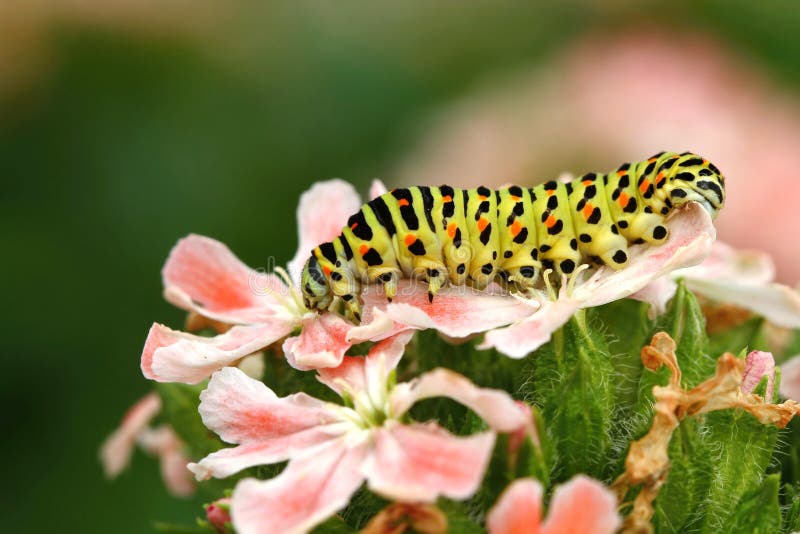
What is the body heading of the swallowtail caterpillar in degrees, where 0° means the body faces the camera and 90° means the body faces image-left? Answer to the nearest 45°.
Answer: approximately 90°

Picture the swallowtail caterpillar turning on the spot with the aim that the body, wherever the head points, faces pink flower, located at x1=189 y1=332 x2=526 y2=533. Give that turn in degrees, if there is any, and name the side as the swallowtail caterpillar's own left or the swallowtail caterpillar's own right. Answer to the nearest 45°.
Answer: approximately 45° to the swallowtail caterpillar's own left

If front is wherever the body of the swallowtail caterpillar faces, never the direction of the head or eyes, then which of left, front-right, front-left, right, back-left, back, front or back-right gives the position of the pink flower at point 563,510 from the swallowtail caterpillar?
left

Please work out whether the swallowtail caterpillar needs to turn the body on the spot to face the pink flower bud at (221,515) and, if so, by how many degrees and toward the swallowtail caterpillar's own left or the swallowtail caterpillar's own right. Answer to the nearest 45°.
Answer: approximately 45° to the swallowtail caterpillar's own left

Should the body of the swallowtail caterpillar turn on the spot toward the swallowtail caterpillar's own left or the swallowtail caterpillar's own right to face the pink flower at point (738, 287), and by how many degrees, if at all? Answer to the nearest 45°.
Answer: approximately 180°
